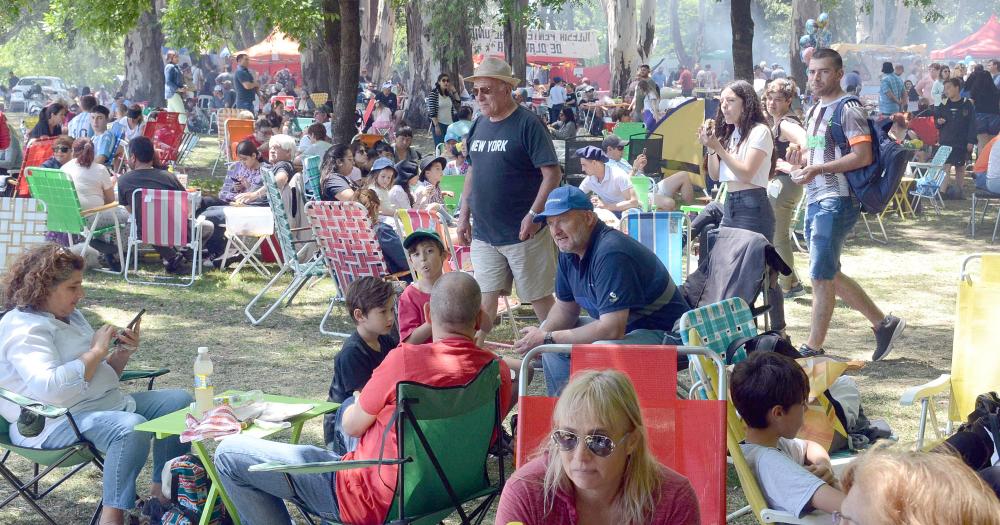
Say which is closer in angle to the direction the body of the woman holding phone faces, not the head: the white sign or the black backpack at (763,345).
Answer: the black backpack

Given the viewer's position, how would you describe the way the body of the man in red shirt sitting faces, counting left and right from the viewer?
facing away from the viewer and to the left of the viewer

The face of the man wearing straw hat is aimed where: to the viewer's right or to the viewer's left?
to the viewer's left

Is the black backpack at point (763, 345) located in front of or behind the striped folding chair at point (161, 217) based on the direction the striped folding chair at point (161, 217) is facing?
behind

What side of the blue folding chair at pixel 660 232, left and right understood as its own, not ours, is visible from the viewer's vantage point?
back

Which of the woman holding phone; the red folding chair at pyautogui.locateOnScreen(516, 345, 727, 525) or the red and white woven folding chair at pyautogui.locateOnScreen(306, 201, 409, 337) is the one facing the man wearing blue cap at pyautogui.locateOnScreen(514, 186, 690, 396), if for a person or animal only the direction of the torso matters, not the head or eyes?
the woman holding phone

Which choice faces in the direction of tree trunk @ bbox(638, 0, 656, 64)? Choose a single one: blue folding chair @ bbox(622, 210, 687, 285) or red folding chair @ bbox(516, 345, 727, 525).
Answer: the blue folding chair

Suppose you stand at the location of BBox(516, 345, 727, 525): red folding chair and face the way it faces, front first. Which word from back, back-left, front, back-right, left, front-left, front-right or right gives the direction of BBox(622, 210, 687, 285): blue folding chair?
back

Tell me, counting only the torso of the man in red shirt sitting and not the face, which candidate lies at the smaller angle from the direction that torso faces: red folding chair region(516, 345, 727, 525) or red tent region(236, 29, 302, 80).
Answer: the red tent

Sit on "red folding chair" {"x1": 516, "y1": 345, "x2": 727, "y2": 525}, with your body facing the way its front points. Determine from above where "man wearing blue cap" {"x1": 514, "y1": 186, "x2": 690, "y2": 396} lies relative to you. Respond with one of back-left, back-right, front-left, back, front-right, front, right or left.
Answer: back

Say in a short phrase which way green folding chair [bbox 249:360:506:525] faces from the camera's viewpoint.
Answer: facing away from the viewer and to the left of the viewer

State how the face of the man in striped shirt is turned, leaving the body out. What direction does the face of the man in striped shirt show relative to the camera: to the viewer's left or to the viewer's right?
to the viewer's left
